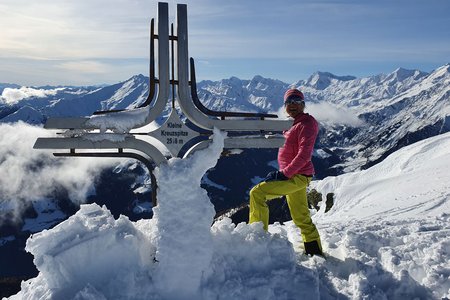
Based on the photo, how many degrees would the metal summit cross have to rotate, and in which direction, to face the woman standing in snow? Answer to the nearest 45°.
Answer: approximately 90° to its left

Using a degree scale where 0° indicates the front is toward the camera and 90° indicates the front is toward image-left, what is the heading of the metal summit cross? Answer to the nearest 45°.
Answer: approximately 0°
